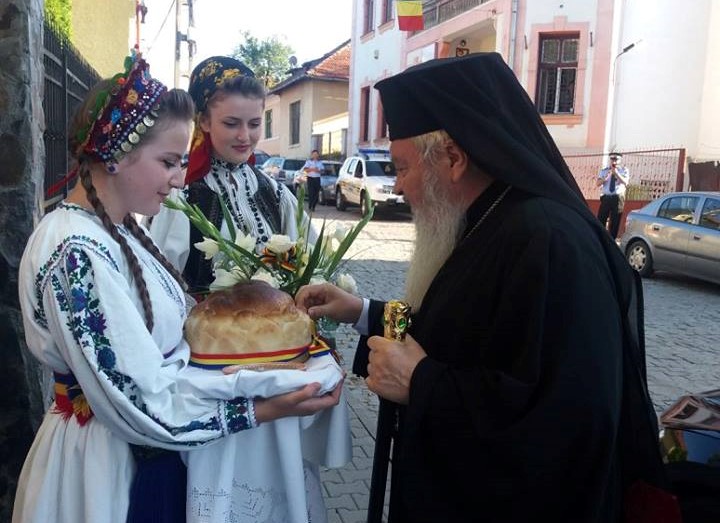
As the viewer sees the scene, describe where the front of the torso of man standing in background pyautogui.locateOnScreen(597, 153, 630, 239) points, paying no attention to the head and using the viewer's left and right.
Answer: facing the viewer

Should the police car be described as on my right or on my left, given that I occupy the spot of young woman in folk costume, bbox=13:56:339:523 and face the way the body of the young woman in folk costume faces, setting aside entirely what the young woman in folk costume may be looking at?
on my left

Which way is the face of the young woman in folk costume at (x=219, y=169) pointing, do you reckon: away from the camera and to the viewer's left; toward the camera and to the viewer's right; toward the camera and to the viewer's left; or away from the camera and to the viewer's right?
toward the camera and to the viewer's right

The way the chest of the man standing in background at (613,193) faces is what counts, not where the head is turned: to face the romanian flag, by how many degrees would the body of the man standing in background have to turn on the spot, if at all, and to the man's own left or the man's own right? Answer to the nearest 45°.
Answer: approximately 90° to the man's own right

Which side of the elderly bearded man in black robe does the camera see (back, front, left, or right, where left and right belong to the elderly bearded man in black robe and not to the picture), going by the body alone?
left

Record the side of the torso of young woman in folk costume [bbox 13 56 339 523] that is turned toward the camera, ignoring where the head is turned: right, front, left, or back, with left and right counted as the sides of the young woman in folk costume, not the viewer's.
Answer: right

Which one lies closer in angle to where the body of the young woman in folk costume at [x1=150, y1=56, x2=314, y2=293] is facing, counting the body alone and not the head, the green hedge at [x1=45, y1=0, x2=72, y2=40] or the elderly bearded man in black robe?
the elderly bearded man in black robe

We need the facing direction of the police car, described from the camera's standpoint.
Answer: facing the viewer and to the right of the viewer

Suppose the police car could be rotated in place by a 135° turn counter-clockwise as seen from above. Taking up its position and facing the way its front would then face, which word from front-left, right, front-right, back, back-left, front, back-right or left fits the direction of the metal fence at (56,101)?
back

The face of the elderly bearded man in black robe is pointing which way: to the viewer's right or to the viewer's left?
to the viewer's left

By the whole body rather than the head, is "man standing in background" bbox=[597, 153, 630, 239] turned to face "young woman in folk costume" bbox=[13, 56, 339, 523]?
yes

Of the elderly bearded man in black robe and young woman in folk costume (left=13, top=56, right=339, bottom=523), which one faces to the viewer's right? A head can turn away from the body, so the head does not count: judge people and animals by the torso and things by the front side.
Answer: the young woman in folk costume
